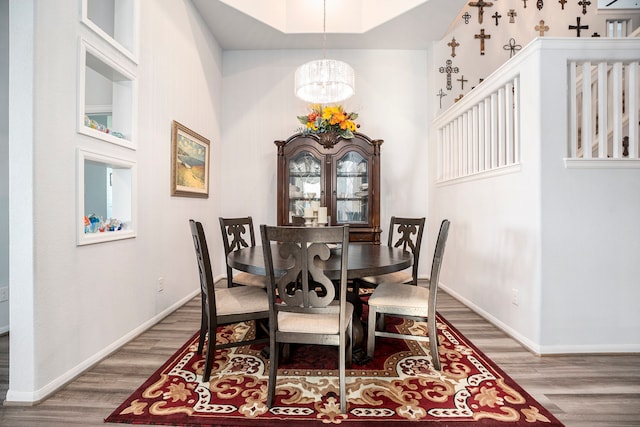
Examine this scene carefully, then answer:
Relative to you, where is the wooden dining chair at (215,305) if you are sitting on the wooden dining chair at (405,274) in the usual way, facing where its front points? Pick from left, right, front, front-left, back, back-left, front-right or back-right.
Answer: front

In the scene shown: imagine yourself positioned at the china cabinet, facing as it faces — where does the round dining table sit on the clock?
The round dining table is roughly at 12 o'clock from the china cabinet.

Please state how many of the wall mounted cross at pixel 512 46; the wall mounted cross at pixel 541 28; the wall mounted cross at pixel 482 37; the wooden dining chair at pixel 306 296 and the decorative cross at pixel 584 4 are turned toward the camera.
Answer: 4

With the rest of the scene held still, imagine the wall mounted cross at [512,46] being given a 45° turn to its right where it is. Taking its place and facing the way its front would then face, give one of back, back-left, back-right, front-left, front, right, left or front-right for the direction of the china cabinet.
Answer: front

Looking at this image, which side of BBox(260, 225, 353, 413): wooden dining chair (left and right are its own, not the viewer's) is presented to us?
back

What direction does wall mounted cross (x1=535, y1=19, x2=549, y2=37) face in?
toward the camera

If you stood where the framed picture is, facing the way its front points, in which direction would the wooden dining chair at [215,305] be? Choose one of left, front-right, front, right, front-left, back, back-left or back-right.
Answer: front-right

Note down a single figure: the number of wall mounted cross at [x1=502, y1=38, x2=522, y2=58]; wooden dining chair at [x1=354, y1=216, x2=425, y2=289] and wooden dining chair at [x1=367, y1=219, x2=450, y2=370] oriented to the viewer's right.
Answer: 0

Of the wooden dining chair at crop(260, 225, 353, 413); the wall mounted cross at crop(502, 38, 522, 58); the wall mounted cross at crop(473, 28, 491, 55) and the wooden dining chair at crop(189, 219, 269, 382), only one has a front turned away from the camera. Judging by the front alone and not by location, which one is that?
the wooden dining chair at crop(260, 225, 353, 413)

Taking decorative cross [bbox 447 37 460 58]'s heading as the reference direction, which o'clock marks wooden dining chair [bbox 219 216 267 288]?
The wooden dining chair is roughly at 1 o'clock from the decorative cross.

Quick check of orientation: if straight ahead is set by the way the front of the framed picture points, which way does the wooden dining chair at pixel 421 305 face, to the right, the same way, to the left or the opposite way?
the opposite way

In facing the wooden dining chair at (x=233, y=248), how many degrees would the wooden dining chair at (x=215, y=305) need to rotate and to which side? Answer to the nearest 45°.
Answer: approximately 90° to its left

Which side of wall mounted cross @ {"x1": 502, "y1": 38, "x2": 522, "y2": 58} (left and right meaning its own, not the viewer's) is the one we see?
front

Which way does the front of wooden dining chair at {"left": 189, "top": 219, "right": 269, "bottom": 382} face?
to the viewer's right

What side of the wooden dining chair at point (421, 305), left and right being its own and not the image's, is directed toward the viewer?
left

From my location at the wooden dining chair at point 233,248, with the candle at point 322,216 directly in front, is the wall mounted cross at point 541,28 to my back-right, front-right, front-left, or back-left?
front-left
